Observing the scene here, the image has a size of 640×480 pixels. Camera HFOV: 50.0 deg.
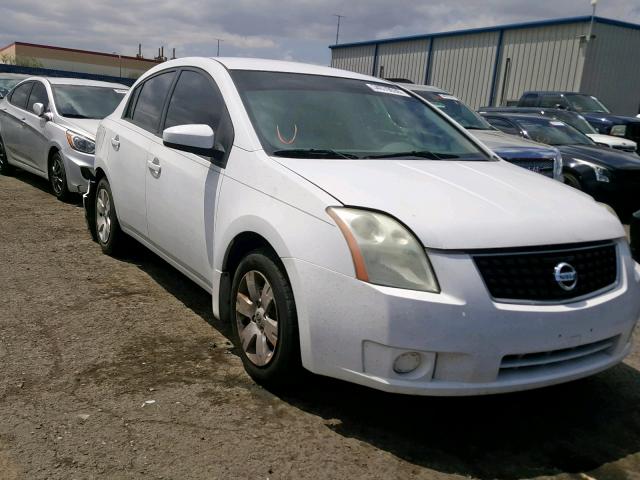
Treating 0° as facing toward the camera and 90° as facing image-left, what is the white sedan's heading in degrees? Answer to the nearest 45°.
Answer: approximately 315°

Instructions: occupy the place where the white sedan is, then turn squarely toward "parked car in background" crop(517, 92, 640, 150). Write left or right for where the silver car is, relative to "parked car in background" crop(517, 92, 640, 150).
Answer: left

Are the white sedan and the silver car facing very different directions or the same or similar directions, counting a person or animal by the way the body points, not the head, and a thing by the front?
same or similar directions

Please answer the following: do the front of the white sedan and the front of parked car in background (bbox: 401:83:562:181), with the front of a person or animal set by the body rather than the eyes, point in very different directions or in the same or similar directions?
same or similar directions

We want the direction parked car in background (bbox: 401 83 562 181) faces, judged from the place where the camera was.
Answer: facing the viewer and to the right of the viewer

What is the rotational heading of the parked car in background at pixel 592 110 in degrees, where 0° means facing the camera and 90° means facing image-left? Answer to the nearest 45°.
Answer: approximately 315°

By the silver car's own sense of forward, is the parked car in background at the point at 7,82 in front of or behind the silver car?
behind

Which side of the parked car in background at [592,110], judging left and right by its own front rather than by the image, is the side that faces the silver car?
right

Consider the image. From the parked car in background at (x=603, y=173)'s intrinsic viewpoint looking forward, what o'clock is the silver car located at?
The silver car is roughly at 4 o'clock from the parked car in background.

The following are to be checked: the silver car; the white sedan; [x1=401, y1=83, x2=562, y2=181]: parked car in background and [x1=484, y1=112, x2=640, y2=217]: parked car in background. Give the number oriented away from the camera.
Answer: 0

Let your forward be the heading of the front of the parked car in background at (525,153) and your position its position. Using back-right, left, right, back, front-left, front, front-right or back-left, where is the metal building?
back-left

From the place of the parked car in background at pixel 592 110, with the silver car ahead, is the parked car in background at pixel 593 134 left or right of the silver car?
left

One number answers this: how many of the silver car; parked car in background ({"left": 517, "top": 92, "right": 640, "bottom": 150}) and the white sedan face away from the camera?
0

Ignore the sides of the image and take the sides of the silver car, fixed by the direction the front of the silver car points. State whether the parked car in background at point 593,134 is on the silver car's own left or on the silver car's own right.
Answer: on the silver car's own left
